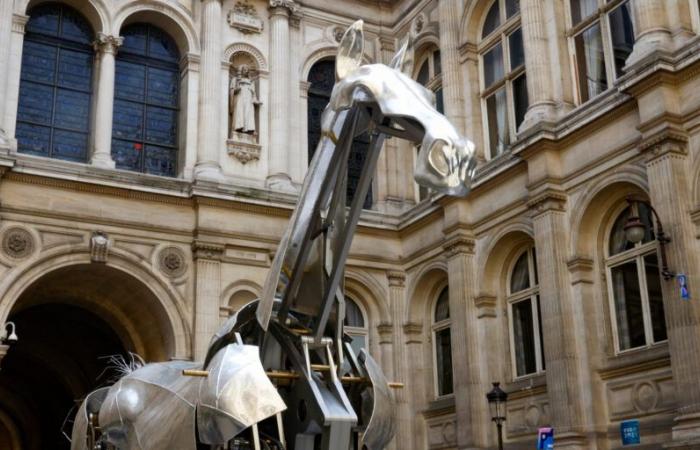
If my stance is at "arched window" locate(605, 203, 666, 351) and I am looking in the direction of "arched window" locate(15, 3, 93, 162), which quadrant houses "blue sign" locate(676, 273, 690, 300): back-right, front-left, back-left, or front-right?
back-left

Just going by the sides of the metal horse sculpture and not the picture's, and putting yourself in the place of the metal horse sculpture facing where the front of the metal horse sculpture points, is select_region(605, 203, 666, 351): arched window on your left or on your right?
on your left

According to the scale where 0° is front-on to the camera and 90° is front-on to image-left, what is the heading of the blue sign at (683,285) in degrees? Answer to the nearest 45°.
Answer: approximately 45°

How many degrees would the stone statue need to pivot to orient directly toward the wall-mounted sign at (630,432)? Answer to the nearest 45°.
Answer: approximately 45° to its left

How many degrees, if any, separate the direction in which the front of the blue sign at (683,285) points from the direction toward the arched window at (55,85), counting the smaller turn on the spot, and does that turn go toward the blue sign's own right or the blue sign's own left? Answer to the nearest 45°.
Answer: approximately 45° to the blue sign's own right

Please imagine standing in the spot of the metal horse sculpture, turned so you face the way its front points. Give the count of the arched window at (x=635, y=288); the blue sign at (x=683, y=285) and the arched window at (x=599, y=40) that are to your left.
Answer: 3

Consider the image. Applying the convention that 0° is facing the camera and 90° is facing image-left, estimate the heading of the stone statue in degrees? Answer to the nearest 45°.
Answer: approximately 0°

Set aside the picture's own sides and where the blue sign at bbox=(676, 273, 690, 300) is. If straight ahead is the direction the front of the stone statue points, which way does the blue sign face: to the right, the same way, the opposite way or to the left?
to the right

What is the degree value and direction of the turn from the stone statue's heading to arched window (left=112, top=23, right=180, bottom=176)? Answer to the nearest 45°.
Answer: approximately 90° to its right

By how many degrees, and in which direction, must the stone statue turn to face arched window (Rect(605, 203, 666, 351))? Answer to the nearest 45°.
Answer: approximately 45° to its left

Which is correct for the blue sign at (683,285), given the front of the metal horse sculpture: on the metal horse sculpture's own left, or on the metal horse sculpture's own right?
on the metal horse sculpture's own left

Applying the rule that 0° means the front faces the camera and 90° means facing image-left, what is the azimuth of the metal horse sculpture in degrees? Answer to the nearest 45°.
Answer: approximately 315°
